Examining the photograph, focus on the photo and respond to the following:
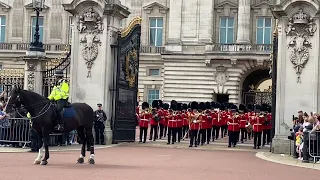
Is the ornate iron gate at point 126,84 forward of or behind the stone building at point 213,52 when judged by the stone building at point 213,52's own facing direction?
forward

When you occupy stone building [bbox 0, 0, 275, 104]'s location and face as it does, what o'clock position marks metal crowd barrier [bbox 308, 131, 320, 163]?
The metal crowd barrier is roughly at 12 o'clock from the stone building.
